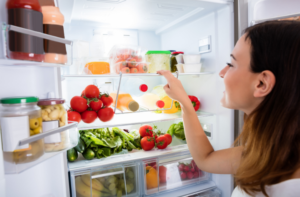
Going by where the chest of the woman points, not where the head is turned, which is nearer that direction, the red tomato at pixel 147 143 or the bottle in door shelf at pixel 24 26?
the red tomato

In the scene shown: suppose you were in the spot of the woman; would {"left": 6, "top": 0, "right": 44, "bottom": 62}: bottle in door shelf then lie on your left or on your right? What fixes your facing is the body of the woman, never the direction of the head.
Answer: on your left

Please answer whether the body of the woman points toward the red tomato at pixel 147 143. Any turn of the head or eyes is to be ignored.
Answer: yes

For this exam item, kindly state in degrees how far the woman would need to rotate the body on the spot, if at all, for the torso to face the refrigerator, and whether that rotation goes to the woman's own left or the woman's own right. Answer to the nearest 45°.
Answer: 0° — they already face it

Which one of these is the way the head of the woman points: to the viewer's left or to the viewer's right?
to the viewer's left

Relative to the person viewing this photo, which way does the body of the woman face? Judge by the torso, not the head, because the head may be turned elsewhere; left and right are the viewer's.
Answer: facing away from the viewer and to the left of the viewer
